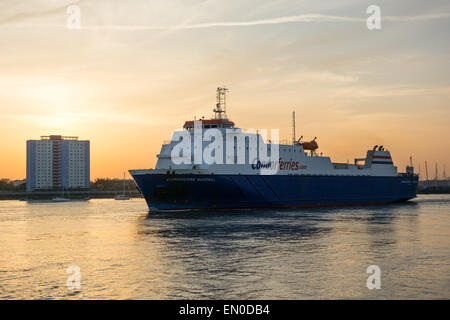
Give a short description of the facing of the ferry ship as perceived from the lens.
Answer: facing the viewer and to the left of the viewer
